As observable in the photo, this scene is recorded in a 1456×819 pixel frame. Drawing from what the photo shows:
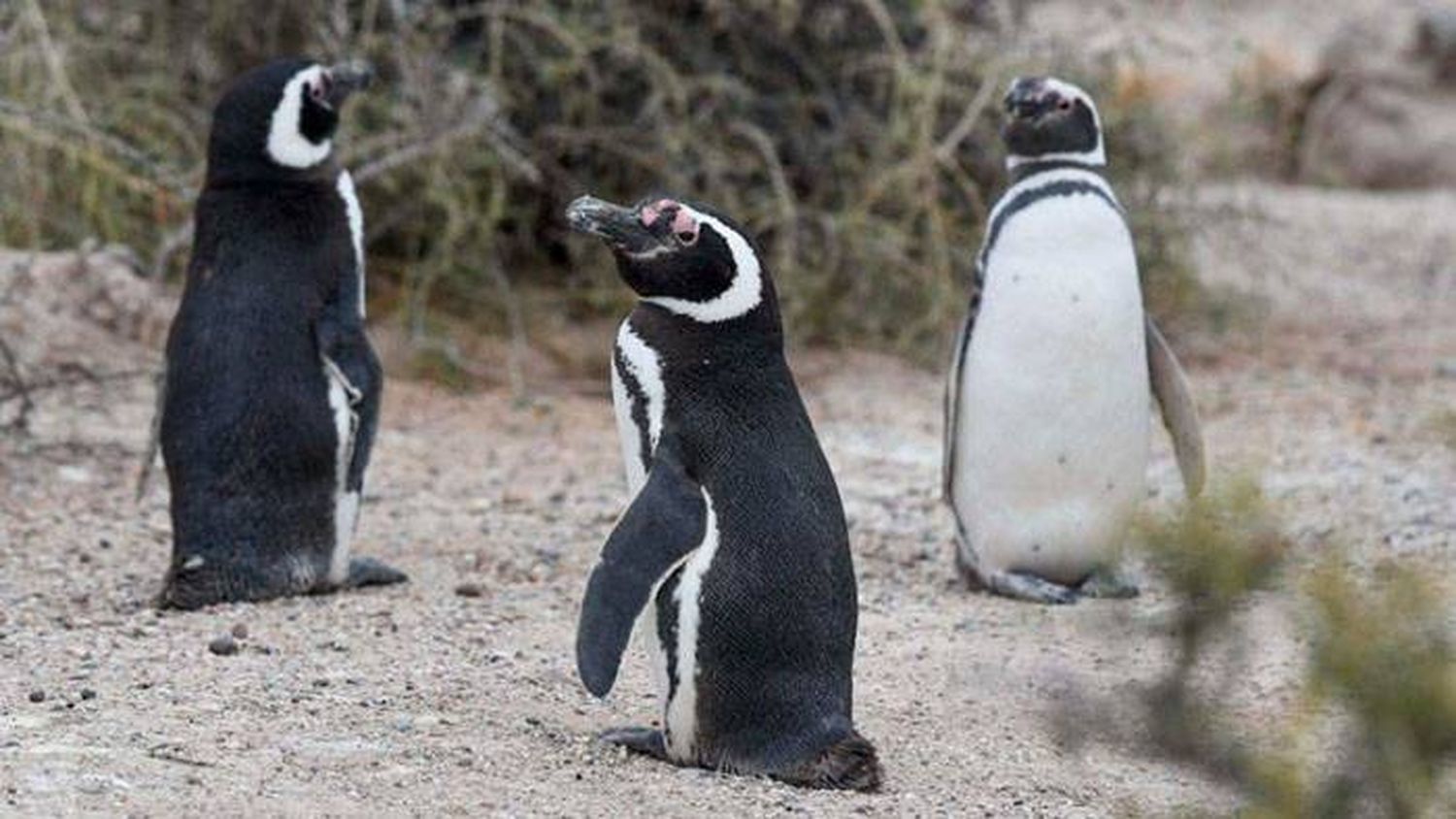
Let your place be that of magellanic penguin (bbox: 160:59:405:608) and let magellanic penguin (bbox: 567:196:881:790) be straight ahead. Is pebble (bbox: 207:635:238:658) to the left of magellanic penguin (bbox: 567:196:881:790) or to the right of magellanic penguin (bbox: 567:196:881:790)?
right

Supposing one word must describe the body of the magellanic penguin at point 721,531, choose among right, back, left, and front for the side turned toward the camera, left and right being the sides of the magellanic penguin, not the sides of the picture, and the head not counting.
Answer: left

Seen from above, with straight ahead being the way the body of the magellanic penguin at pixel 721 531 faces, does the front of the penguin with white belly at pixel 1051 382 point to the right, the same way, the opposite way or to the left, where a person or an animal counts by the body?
to the left

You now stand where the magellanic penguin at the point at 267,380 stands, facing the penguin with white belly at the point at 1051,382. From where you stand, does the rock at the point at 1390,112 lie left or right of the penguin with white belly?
left

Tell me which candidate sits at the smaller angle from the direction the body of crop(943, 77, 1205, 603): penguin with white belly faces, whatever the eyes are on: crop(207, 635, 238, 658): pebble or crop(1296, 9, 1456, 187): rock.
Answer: the pebble

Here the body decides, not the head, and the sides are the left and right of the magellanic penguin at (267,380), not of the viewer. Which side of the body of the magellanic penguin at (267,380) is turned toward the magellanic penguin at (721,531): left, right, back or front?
right

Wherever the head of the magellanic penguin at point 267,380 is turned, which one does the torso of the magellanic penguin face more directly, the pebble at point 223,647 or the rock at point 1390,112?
the rock

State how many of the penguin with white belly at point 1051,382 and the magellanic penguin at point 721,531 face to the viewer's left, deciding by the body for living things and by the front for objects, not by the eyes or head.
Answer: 1

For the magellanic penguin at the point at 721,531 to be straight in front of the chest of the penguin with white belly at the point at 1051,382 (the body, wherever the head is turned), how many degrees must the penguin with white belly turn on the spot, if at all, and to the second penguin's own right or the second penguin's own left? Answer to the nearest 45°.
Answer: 0° — it already faces it

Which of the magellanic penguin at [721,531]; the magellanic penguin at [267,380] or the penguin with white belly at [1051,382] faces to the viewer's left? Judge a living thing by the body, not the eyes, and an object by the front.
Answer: the magellanic penguin at [721,531]

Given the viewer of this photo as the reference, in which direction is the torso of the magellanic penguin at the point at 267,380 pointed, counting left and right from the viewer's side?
facing away from the viewer and to the right of the viewer

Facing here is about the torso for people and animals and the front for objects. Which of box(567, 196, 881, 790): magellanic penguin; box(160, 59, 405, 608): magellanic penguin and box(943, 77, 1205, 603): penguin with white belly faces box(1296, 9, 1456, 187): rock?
box(160, 59, 405, 608): magellanic penguin
